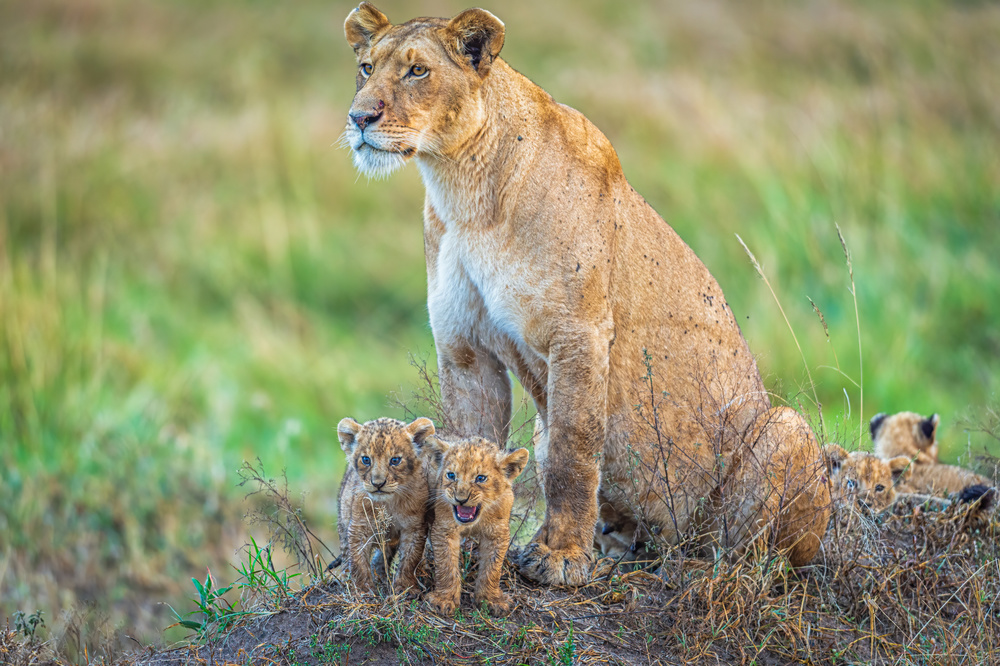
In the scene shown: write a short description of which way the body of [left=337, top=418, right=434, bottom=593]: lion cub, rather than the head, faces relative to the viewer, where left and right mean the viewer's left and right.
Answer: facing the viewer

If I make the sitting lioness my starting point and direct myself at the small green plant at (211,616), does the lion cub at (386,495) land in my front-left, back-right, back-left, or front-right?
front-left

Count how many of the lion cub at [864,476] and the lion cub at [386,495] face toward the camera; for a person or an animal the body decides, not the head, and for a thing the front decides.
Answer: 2

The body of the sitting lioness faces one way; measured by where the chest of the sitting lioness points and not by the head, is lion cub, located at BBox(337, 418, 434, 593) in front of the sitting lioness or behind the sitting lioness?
in front

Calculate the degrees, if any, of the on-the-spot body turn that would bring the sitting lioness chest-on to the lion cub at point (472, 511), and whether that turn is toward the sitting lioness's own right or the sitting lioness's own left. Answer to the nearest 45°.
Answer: approximately 45° to the sitting lioness's own left

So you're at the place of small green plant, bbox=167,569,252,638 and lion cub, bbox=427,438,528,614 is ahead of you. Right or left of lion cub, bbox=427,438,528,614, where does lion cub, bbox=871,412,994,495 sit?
left

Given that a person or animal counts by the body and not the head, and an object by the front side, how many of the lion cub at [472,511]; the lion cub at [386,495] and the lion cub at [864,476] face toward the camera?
3

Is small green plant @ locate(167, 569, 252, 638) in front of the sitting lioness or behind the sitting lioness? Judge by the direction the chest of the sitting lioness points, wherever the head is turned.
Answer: in front

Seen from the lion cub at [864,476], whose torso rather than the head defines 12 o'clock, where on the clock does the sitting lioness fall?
The sitting lioness is roughly at 2 o'clock from the lion cub.

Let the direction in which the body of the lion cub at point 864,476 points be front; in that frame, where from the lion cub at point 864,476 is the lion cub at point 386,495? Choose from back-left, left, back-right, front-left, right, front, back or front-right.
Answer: front-right

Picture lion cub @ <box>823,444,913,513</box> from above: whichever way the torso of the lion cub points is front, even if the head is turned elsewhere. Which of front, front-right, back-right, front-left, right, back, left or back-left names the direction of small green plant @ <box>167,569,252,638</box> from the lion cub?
front-right

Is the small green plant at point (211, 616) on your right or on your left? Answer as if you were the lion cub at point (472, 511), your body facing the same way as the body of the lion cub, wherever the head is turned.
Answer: on your right

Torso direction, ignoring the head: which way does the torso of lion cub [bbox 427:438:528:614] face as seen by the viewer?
toward the camera

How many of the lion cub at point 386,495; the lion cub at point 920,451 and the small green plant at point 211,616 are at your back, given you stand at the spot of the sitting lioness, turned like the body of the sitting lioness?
1

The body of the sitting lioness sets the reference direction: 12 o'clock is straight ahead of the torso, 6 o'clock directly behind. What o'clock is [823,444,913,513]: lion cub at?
The lion cub is roughly at 7 o'clock from the sitting lioness.

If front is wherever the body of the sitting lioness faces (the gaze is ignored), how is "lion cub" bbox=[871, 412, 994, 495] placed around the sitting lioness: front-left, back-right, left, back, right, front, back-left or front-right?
back
